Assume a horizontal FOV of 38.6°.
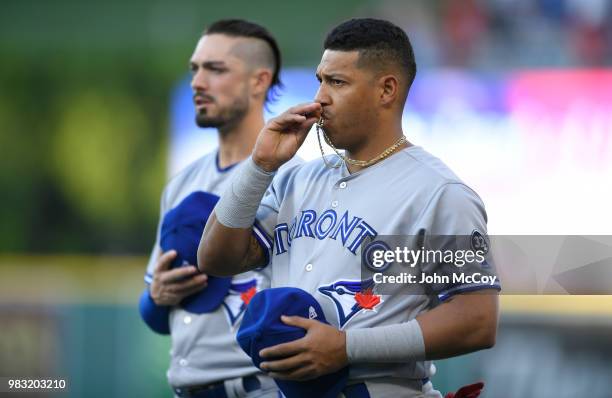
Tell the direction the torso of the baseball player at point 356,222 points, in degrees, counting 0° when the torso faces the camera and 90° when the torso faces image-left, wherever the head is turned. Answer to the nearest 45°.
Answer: approximately 45°

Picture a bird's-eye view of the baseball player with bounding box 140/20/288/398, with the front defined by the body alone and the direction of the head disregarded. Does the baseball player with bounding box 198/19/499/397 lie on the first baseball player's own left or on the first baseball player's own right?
on the first baseball player's own left

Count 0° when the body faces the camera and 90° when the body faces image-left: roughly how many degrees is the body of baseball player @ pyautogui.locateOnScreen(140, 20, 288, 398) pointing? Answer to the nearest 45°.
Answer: approximately 45°

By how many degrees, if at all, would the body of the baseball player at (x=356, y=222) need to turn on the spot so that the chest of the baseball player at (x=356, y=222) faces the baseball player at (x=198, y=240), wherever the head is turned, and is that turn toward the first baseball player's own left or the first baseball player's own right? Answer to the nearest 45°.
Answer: approximately 90° to the first baseball player's own right

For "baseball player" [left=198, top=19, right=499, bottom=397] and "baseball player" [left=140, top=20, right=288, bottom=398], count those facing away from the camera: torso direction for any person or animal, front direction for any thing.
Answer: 0
